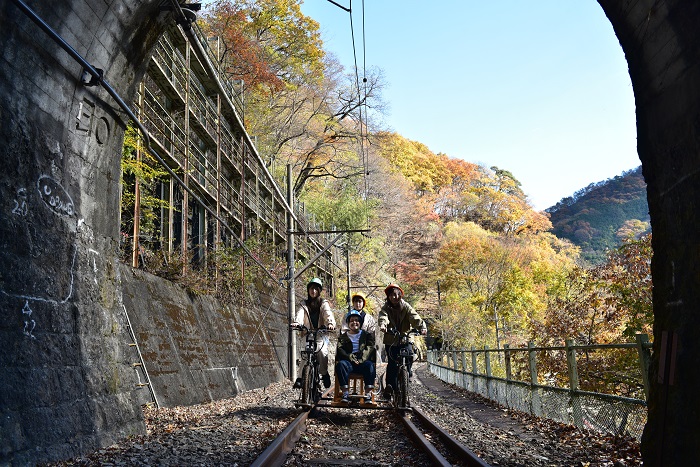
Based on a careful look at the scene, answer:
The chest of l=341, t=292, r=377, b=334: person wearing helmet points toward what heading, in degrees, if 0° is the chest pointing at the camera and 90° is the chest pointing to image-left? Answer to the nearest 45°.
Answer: approximately 0°

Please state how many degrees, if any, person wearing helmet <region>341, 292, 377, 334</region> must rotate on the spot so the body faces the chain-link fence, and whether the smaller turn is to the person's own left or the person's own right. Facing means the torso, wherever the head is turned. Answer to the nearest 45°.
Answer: approximately 45° to the person's own left

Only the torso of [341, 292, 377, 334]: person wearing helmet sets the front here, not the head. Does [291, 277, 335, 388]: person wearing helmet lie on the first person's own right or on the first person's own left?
on the first person's own right
